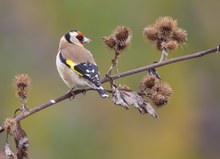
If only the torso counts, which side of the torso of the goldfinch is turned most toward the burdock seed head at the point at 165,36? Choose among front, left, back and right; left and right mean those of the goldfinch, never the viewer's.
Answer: back

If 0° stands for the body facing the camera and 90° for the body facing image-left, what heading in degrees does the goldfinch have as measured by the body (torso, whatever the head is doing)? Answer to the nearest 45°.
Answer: approximately 135°
